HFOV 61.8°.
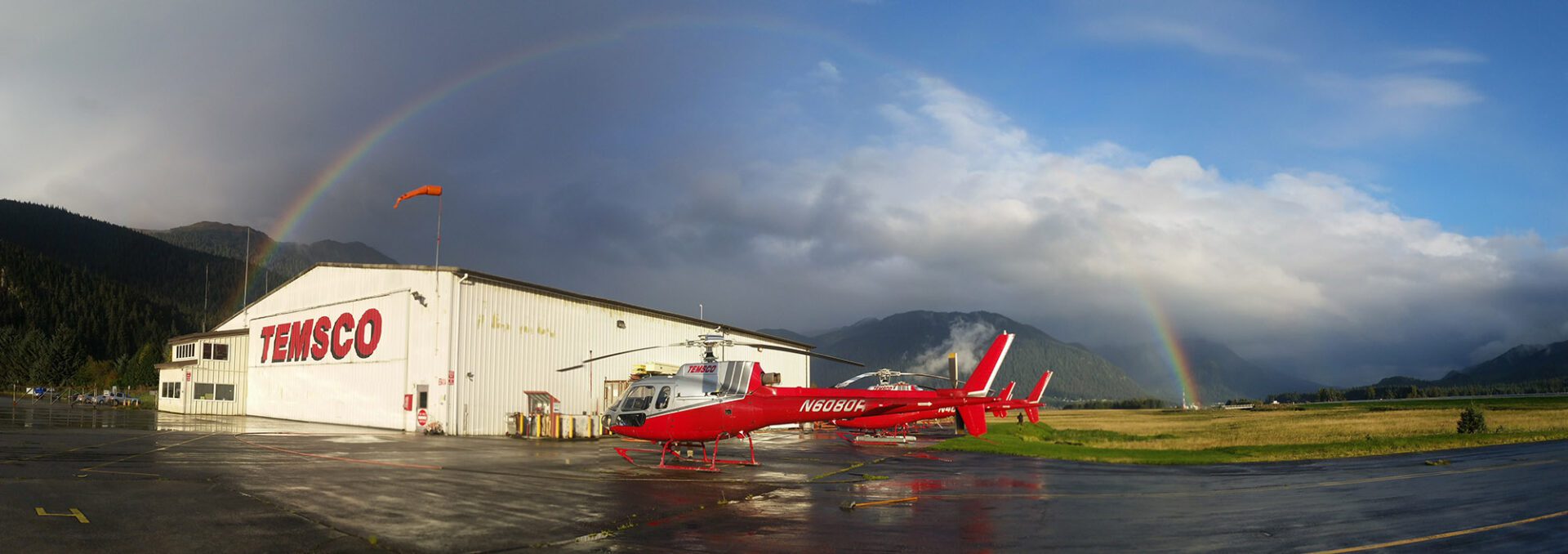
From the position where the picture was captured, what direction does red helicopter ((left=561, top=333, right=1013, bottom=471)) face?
facing to the left of the viewer

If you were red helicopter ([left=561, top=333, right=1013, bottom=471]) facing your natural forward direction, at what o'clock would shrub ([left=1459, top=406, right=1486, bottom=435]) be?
The shrub is roughly at 5 o'clock from the red helicopter.

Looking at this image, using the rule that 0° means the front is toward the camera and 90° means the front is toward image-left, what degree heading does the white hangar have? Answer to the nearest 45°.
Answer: approximately 45°

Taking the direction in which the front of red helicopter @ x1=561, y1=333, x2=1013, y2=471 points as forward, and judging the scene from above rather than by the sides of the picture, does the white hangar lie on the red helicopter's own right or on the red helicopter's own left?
on the red helicopter's own right

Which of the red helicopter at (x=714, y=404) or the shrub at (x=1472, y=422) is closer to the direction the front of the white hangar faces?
the red helicopter

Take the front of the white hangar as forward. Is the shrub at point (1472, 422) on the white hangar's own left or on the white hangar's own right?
on the white hangar's own left

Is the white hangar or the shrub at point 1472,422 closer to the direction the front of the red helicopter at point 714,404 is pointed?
the white hangar

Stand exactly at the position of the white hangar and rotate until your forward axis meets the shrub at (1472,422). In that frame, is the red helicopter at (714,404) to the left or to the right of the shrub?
right

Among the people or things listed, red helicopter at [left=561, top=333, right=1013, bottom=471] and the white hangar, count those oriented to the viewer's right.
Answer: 0
